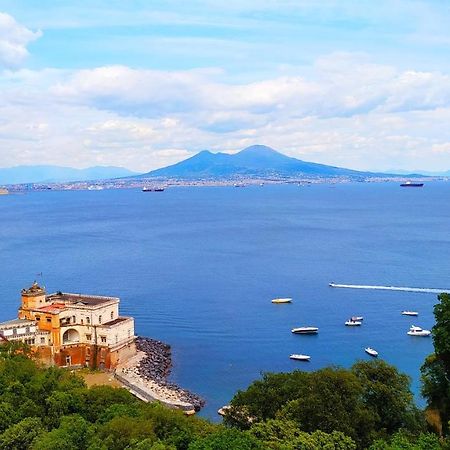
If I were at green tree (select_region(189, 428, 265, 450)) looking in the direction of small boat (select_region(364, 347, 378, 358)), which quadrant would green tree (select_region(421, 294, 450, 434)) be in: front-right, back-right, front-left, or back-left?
front-right
